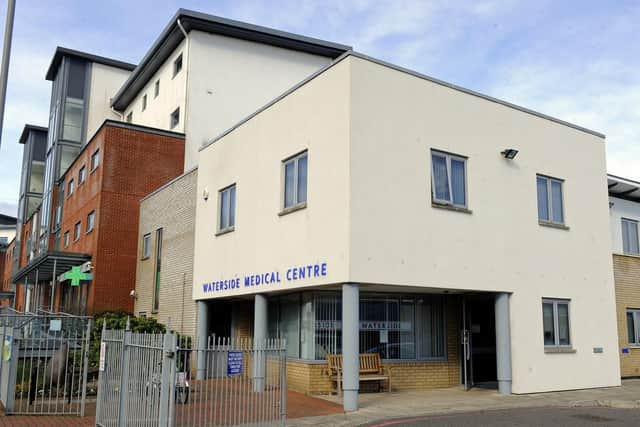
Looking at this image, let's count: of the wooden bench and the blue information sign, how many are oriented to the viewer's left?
0

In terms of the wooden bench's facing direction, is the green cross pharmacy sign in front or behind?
behind

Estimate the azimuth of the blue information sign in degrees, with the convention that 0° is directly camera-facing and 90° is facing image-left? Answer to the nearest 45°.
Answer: approximately 0°

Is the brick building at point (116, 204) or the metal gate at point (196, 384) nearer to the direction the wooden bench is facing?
the metal gate

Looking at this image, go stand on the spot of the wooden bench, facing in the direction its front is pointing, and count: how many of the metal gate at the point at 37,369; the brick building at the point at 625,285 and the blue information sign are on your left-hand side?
1

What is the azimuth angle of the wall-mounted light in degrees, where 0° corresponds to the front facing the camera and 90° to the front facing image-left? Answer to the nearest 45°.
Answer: approximately 315°

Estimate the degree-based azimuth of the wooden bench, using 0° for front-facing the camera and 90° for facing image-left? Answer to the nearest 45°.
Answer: approximately 315°

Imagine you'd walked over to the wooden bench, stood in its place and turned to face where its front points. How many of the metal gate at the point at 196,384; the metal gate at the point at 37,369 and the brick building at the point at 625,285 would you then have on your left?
1

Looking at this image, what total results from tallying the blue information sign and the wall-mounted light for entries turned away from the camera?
0

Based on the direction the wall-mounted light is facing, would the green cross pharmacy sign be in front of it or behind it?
behind

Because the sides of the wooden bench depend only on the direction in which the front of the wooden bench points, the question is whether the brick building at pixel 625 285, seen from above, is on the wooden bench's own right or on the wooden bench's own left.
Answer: on the wooden bench's own left
